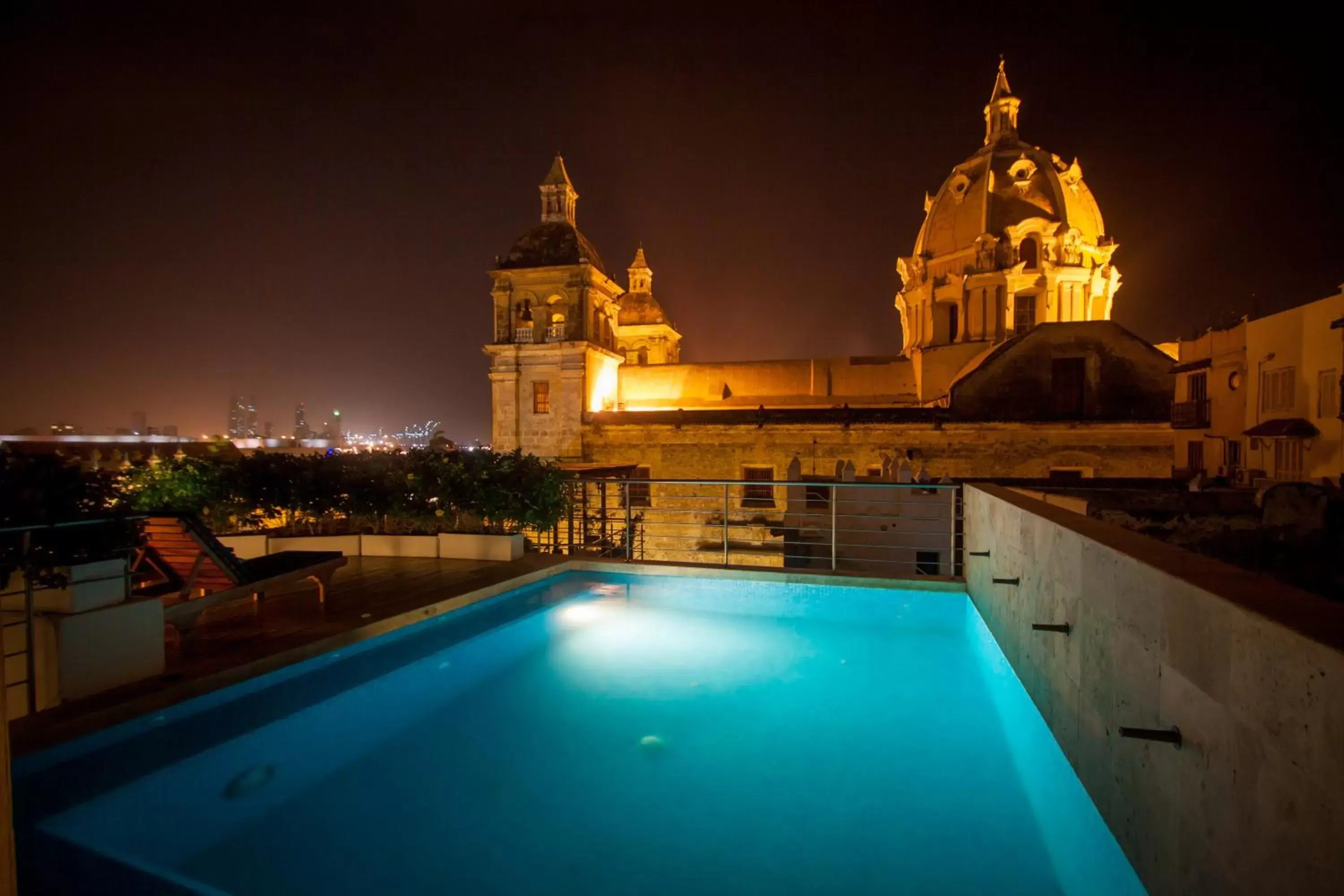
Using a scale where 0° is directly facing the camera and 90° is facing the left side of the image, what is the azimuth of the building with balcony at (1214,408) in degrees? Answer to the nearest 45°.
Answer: approximately 45°

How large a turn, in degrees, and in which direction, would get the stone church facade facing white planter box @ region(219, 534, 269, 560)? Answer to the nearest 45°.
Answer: approximately 45° to its left

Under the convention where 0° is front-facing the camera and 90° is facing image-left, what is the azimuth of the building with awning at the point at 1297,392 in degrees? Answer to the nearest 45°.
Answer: approximately 45°
